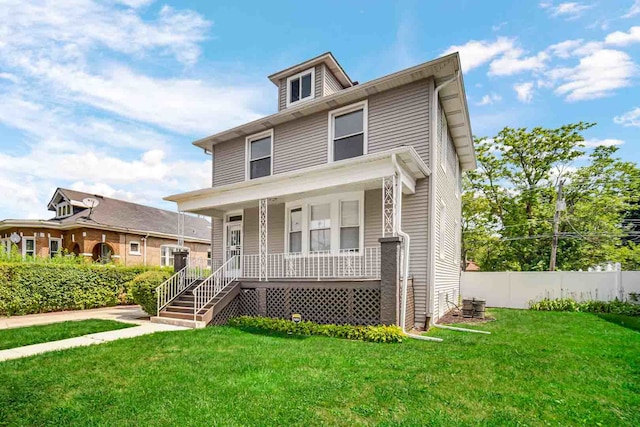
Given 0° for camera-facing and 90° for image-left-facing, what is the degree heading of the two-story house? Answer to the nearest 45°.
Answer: approximately 45°

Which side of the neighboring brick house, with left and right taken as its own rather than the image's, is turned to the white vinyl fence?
left

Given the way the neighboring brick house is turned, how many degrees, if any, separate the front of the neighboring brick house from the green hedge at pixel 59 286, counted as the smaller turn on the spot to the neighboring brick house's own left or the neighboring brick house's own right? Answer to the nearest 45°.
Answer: approximately 45° to the neighboring brick house's own left

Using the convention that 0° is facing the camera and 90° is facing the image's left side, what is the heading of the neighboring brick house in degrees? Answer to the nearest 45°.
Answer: approximately 45°

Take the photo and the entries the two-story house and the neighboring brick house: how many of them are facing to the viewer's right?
0
